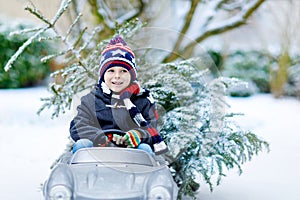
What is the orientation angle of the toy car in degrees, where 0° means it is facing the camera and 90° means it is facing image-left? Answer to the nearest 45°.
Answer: approximately 0°

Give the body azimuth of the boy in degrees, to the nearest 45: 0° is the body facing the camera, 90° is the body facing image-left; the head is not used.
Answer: approximately 0°
